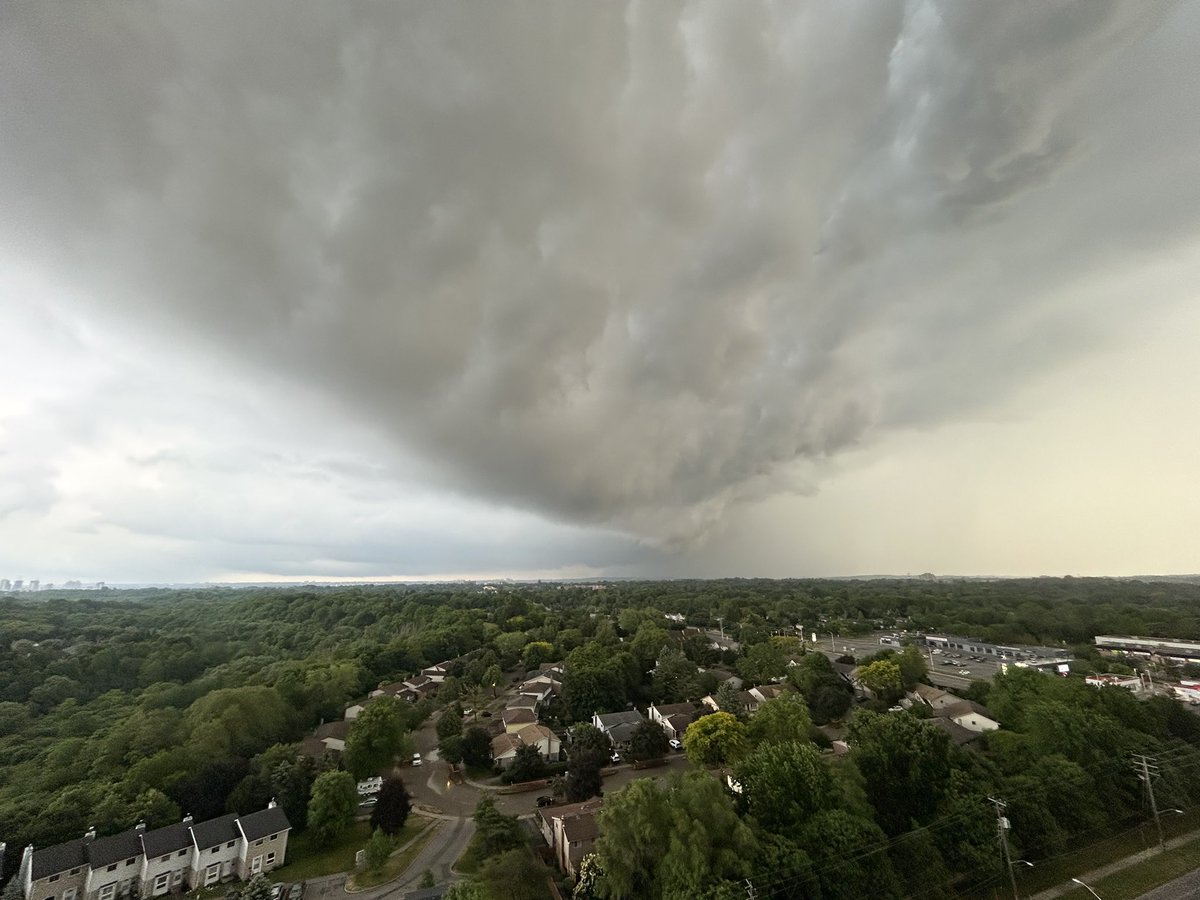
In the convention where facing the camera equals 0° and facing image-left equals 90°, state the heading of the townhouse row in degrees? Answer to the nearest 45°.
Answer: approximately 315°

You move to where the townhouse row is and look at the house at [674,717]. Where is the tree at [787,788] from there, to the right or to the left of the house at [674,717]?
right

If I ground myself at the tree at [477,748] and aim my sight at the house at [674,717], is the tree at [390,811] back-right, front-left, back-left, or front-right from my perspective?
back-right

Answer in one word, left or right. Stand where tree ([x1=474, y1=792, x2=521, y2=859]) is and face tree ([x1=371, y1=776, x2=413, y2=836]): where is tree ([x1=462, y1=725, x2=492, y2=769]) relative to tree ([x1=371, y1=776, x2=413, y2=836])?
right
